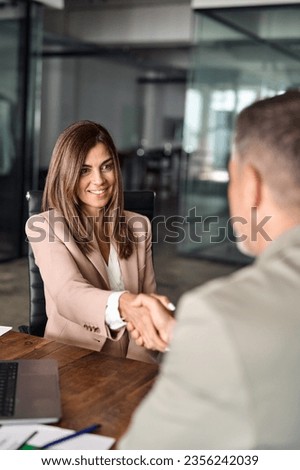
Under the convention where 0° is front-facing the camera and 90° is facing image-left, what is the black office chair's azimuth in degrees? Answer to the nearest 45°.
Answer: approximately 0°

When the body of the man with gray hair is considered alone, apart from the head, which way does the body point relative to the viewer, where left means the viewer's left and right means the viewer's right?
facing away from the viewer and to the left of the viewer

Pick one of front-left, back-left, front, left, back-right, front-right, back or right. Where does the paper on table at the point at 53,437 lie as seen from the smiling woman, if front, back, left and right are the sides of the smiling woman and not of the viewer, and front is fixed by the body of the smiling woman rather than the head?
front-right

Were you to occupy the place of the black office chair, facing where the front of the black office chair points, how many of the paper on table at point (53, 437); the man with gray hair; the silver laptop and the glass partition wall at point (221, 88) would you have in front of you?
3

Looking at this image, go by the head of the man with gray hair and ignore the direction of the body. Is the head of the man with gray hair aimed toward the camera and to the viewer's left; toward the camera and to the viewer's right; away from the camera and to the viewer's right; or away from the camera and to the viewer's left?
away from the camera and to the viewer's left

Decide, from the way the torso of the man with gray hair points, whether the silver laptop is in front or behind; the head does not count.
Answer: in front

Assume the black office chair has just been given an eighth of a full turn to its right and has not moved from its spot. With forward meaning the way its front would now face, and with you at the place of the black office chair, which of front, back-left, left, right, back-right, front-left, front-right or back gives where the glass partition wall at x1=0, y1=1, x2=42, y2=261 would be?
back-right

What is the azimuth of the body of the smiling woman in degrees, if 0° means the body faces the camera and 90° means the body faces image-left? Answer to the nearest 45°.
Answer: approximately 315°
